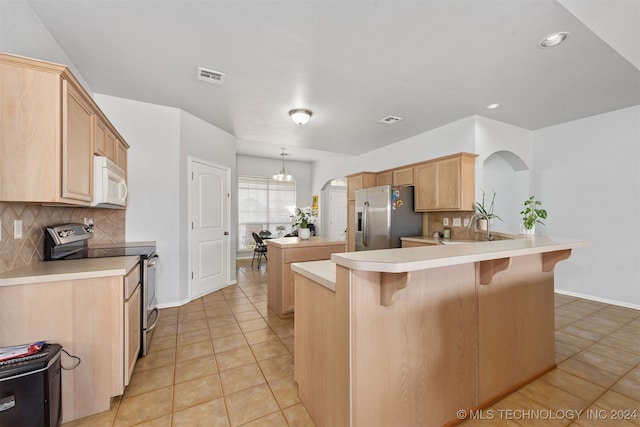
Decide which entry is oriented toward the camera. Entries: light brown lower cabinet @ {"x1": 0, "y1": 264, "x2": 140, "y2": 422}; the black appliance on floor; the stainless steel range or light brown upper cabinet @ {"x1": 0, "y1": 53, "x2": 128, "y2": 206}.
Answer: the black appliance on floor

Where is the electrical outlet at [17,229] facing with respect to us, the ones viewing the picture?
facing the viewer and to the right of the viewer

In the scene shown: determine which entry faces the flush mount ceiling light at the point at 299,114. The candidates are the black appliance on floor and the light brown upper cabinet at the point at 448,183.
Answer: the light brown upper cabinet

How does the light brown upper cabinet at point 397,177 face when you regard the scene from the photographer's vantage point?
facing the viewer and to the left of the viewer

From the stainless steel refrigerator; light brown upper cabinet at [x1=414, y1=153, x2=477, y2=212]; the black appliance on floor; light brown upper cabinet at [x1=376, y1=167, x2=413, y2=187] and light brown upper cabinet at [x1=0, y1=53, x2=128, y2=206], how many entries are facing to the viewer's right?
1

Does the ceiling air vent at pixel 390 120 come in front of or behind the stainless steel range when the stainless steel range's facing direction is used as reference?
in front

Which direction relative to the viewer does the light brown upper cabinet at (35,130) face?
to the viewer's right

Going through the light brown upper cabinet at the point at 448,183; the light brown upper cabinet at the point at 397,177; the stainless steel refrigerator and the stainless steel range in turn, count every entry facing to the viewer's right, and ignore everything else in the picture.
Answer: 1

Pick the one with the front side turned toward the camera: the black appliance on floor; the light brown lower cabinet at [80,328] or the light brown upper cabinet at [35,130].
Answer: the black appliance on floor

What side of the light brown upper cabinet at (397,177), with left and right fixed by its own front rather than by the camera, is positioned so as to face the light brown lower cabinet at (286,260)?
front

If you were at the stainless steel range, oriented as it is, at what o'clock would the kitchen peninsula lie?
The kitchen peninsula is roughly at 2 o'clock from the stainless steel range.

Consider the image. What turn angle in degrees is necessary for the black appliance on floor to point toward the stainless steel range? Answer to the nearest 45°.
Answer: approximately 180°

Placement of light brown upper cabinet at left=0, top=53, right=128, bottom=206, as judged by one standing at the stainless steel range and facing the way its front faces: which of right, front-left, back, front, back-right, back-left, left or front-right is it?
right

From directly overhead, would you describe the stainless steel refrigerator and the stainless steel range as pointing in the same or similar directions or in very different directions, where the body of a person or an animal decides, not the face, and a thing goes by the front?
very different directions

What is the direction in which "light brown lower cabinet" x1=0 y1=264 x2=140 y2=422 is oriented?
to the viewer's right

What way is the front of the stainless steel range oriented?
to the viewer's right
